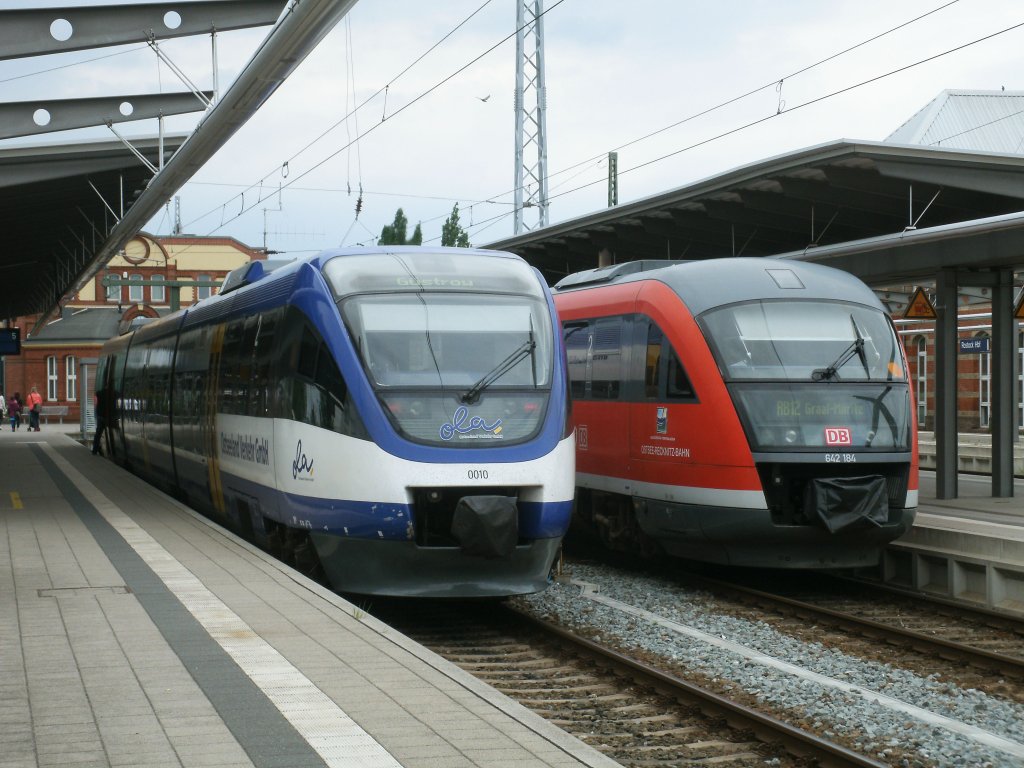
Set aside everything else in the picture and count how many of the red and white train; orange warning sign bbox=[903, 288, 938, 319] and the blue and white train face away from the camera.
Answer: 0

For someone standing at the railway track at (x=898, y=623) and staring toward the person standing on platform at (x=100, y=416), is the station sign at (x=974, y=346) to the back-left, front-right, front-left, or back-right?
front-right

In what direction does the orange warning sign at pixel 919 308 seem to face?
toward the camera

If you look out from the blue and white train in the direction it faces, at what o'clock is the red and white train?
The red and white train is roughly at 10 o'clock from the blue and white train.

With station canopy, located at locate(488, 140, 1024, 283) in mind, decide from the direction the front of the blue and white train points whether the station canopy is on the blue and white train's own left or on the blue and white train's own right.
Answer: on the blue and white train's own left

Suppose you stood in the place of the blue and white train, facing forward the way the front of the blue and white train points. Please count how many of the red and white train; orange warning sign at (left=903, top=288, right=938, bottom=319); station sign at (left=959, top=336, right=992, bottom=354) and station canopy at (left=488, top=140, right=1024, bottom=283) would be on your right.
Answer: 0

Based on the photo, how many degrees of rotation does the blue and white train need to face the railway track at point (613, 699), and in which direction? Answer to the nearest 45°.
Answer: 0° — it already faces it

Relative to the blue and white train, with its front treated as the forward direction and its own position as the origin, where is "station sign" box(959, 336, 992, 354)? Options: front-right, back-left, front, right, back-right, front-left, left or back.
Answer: left

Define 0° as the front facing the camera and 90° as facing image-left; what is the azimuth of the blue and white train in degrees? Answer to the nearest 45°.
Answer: approximately 315°

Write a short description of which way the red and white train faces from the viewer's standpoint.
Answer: facing the viewer and to the right of the viewer

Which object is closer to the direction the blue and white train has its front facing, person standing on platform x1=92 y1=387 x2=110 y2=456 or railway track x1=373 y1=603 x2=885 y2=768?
the railway track

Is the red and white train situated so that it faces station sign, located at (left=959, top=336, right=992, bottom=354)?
no

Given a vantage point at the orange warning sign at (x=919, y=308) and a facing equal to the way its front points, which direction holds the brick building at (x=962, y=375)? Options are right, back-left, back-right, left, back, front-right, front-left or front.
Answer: back

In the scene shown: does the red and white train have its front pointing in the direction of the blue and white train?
no

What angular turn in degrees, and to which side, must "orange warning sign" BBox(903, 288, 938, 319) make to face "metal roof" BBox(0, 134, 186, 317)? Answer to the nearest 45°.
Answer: approximately 90° to its right

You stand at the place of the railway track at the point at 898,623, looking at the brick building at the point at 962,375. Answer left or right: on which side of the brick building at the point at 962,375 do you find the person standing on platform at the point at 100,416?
left

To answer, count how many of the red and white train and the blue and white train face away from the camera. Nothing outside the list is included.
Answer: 0
